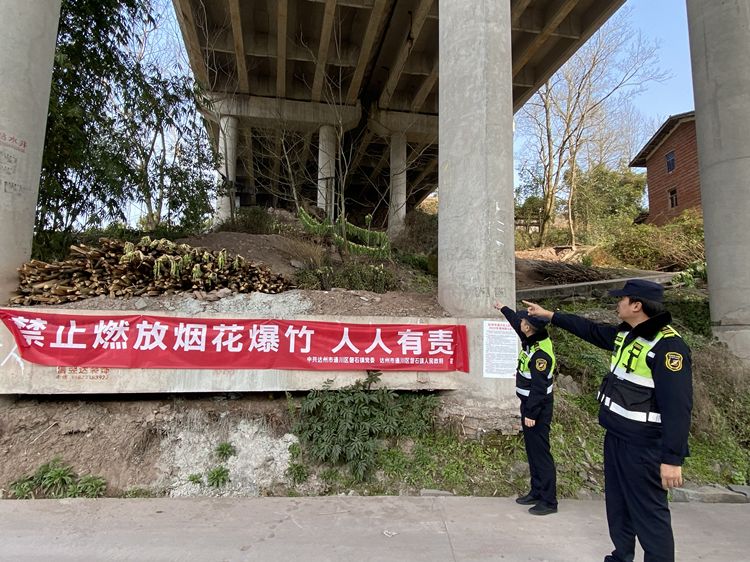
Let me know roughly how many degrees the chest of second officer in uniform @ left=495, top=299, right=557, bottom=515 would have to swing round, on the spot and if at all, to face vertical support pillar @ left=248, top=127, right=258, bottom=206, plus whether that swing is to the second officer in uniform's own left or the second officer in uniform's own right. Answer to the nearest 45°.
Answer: approximately 45° to the second officer in uniform's own right

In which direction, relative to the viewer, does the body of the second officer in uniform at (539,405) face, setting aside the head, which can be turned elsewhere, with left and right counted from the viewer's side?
facing to the left of the viewer

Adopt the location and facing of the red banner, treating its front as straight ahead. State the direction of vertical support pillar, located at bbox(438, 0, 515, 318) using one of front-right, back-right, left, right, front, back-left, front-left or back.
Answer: left

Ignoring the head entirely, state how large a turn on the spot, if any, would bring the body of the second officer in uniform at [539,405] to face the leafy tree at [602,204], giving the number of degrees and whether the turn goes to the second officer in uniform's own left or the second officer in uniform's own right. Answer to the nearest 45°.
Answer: approximately 90° to the second officer in uniform's own right

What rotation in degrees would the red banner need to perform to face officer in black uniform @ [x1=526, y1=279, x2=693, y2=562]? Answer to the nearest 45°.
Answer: approximately 45° to its left

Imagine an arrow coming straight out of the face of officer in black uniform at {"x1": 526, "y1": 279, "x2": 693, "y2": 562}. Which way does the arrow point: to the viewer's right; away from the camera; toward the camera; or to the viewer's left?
to the viewer's left

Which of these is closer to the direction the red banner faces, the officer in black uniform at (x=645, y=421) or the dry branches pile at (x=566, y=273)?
the officer in black uniform

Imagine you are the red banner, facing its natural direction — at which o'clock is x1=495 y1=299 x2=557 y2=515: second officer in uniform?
The second officer in uniform is roughly at 10 o'clock from the red banner.

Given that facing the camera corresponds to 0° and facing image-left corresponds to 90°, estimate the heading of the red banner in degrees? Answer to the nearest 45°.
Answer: approximately 0°

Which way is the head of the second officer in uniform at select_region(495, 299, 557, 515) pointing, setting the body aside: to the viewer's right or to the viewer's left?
to the viewer's left

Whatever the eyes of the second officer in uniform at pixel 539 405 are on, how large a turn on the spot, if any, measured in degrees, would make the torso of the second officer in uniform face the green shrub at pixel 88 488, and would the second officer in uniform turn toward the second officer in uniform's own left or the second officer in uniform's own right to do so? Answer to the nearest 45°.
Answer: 0° — they already face it

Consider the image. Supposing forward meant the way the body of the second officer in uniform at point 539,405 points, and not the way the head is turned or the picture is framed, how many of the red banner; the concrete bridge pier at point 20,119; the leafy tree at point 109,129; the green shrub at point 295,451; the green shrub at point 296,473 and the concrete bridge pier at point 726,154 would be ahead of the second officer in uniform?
5

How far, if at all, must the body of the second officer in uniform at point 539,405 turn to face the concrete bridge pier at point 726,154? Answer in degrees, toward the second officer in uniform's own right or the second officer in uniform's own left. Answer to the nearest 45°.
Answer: approximately 135° to the second officer in uniform's own right

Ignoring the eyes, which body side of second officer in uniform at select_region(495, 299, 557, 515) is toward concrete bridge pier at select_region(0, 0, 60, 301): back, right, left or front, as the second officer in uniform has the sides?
front
